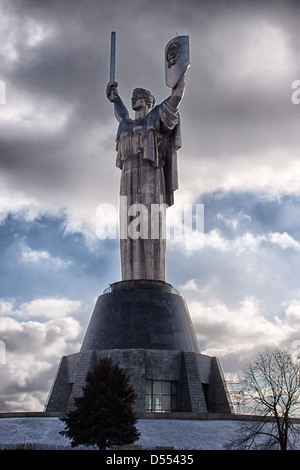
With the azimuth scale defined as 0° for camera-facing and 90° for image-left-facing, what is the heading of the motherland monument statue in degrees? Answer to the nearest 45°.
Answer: approximately 45°
